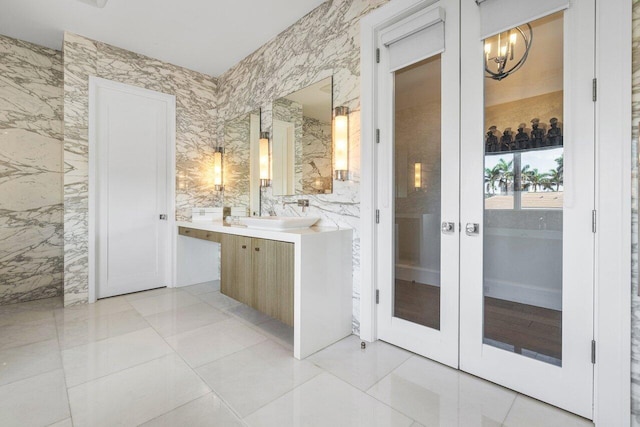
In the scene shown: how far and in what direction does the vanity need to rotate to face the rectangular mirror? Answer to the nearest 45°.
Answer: approximately 135° to its right

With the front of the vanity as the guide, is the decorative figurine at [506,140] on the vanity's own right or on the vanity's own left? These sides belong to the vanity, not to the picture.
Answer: on the vanity's own left

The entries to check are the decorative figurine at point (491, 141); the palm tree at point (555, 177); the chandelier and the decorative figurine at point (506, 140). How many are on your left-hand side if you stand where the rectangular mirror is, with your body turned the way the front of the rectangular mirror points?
4

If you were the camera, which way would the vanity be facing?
facing the viewer and to the left of the viewer

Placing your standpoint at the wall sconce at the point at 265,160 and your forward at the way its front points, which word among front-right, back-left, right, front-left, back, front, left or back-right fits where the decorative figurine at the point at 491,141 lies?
left

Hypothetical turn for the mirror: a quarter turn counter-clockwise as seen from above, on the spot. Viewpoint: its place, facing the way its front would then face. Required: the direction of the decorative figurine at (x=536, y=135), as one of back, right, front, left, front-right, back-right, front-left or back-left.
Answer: front

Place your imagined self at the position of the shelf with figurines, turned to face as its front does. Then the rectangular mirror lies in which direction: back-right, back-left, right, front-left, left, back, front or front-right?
front-right

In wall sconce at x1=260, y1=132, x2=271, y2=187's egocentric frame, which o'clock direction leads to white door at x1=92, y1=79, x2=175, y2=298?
The white door is roughly at 2 o'clock from the wall sconce.
